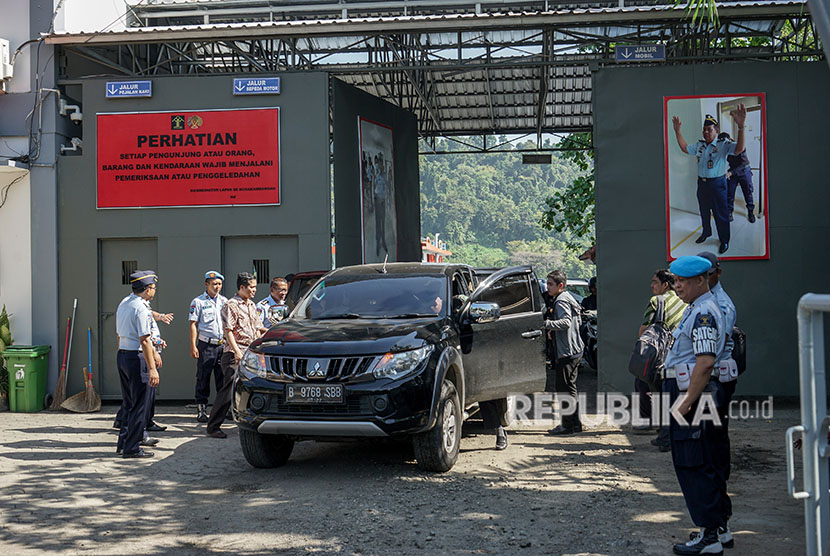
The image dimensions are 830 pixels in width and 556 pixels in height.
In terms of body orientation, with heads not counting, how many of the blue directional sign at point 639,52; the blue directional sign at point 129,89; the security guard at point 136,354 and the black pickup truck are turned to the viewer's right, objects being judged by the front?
1

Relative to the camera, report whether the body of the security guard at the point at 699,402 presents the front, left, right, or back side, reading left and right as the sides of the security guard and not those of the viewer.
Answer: left

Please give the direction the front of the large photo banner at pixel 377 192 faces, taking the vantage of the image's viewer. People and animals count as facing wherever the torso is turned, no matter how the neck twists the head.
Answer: facing the viewer and to the right of the viewer

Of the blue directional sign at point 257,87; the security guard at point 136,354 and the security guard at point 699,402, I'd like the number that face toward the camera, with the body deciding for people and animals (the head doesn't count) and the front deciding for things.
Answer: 1

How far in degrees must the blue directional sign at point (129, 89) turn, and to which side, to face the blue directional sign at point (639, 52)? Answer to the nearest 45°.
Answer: approximately 90° to its left

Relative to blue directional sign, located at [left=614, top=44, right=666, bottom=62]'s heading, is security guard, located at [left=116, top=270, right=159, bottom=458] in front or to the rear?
in front

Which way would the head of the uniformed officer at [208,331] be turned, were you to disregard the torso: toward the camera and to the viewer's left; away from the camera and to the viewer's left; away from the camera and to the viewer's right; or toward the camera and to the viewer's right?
toward the camera and to the viewer's right

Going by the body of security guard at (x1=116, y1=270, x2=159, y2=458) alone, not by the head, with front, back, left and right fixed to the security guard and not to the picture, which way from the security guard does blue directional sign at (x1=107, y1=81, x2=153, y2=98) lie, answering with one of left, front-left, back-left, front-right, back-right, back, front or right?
left

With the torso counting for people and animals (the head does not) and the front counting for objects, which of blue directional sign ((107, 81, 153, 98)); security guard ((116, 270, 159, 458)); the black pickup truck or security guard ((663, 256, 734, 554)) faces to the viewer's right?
security guard ((116, 270, 159, 458))

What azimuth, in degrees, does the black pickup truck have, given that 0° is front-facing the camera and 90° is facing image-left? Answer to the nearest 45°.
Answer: approximately 45°

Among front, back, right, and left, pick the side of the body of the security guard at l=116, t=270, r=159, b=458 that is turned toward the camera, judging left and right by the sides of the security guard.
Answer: right

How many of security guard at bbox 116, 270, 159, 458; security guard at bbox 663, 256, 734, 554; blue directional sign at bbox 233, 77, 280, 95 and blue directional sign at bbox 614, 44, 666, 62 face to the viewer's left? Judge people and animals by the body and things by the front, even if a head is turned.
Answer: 1

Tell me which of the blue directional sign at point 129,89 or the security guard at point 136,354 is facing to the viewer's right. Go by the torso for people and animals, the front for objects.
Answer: the security guard

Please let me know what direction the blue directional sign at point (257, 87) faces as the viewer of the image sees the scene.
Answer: facing the viewer

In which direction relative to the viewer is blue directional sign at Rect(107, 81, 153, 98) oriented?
toward the camera

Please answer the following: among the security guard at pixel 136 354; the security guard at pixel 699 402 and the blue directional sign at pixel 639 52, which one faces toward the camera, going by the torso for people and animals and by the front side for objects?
the blue directional sign

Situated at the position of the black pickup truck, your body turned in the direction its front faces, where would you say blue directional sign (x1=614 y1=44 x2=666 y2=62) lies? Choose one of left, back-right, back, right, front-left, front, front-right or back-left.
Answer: back

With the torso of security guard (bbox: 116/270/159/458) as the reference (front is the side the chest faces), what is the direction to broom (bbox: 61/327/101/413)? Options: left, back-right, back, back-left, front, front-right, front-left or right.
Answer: left

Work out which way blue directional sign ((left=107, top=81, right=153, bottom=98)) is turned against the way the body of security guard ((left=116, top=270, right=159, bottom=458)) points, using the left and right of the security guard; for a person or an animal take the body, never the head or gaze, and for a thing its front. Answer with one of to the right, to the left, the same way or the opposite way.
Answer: to the right

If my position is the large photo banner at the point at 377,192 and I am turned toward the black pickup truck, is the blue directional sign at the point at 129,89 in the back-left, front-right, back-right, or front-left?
front-right

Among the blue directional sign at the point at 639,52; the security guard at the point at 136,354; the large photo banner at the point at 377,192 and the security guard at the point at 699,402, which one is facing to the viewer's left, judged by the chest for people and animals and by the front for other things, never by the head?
the security guard at the point at 699,402
